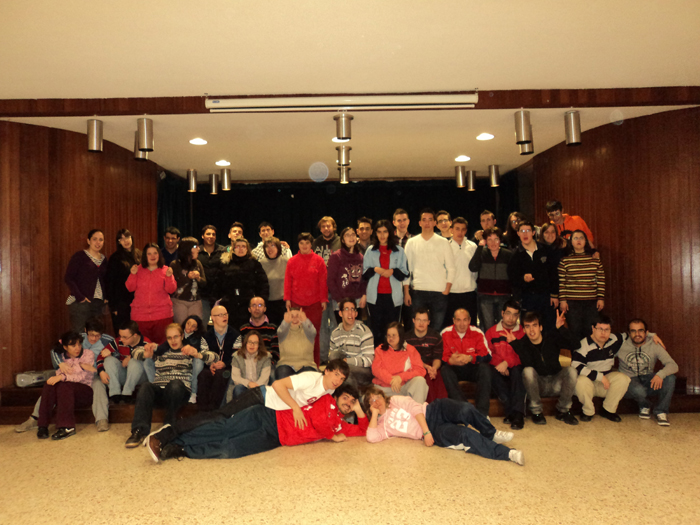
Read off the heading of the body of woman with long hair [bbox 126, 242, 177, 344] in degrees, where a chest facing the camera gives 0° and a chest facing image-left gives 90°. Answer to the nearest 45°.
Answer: approximately 0°

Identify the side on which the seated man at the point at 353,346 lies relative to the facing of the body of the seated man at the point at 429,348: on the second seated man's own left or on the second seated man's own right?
on the second seated man's own right

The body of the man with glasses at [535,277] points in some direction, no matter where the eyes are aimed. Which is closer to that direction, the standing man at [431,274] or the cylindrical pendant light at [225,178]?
the standing man

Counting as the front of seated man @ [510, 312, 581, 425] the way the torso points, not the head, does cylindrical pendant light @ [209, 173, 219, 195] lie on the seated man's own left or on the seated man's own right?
on the seated man's own right

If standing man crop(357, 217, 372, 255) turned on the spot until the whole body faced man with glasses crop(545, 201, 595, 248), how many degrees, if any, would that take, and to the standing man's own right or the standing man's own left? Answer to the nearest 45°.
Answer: approximately 90° to the standing man's own left

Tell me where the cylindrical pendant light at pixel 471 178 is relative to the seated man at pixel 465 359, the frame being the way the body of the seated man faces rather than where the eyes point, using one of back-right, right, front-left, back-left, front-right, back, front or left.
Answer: back

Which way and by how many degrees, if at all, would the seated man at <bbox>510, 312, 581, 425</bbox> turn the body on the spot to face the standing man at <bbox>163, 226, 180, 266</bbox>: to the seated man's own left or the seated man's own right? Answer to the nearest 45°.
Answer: approximately 90° to the seated man's own right

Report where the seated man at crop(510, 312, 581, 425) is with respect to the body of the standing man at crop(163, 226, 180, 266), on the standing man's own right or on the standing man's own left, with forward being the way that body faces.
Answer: on the standing man's own left

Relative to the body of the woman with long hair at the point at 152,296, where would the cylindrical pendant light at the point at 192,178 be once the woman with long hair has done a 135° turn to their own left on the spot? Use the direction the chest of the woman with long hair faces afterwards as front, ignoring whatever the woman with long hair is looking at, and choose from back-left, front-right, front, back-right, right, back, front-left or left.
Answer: front-left
